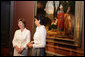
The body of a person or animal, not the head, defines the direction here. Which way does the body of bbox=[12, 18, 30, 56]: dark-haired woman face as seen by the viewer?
toward the camera

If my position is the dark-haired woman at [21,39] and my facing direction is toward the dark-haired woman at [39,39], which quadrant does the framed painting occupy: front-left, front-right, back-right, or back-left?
front-left

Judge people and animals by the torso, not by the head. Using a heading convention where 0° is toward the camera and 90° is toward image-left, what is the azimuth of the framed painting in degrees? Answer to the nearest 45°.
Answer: approximately 45°
